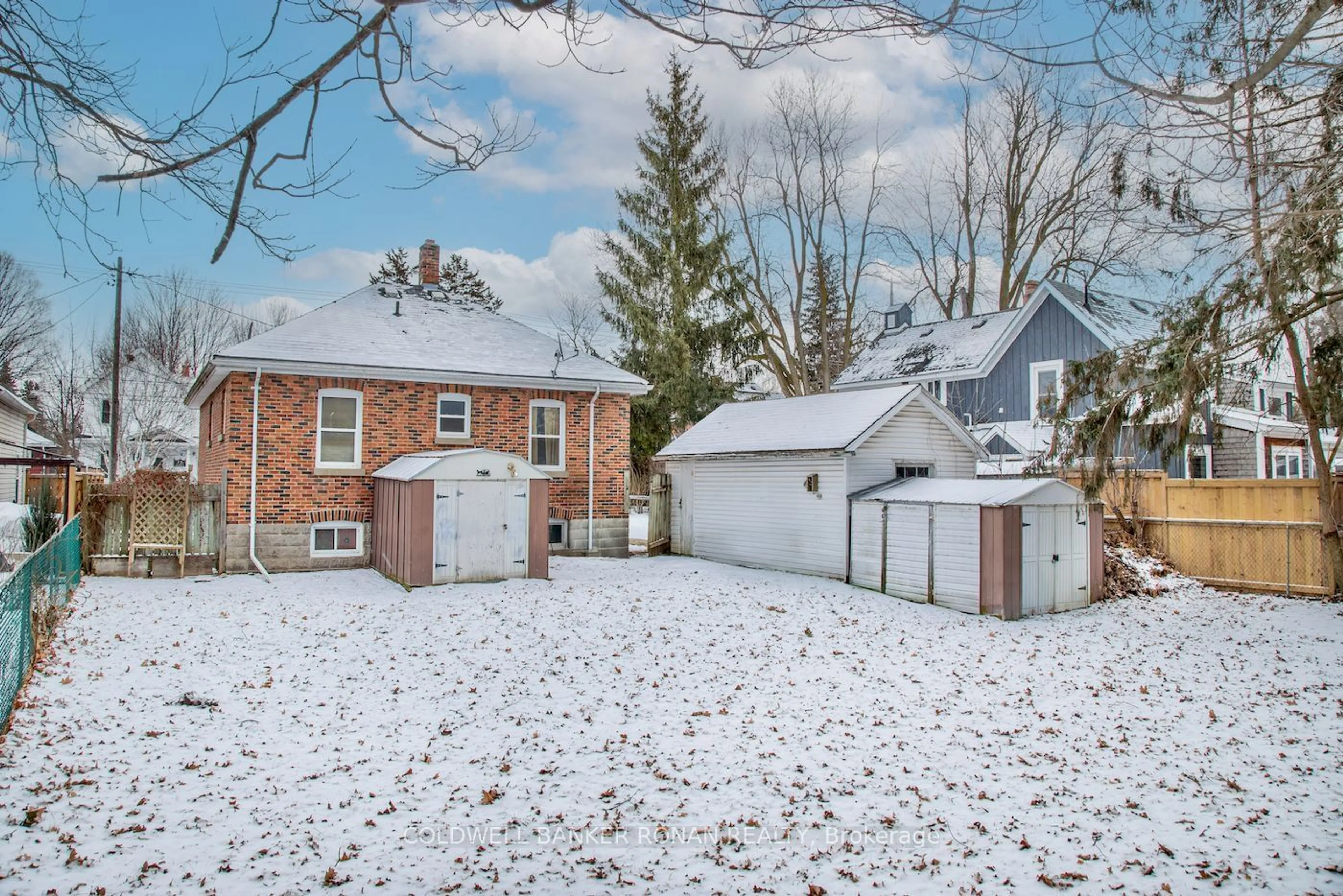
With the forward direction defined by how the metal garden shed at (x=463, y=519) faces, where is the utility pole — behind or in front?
behind

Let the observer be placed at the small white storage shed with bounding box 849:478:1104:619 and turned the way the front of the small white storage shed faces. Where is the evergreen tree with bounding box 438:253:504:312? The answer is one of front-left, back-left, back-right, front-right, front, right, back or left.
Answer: back

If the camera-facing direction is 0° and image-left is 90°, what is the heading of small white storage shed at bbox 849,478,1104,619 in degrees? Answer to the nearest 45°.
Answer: approximately 315°

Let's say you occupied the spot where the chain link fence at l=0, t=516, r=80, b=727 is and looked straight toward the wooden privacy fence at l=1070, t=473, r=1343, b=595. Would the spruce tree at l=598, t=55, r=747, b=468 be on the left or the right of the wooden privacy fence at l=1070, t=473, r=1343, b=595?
left

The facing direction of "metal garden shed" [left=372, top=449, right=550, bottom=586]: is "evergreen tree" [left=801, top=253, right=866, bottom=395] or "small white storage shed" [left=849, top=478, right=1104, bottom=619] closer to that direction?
the small white storage shed

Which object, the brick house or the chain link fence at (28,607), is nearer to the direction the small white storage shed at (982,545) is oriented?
the chain link fence

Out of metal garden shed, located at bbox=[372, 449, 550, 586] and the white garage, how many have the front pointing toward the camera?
1

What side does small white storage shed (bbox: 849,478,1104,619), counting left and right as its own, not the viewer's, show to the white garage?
back

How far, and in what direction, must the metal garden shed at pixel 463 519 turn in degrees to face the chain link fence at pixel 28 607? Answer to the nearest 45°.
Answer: approximately 45° to its right

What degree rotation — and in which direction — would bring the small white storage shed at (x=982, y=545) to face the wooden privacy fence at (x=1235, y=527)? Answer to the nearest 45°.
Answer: approximately 90° to its left

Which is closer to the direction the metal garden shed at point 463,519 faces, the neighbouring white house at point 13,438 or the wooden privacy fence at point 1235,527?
the wooden privacy fence

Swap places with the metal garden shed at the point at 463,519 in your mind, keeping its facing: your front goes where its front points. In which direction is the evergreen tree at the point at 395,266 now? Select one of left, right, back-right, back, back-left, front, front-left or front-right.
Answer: back

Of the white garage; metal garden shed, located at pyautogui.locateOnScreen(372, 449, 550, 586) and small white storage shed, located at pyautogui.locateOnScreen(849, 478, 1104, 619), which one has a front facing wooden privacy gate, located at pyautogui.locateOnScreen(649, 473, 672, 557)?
the white garage
